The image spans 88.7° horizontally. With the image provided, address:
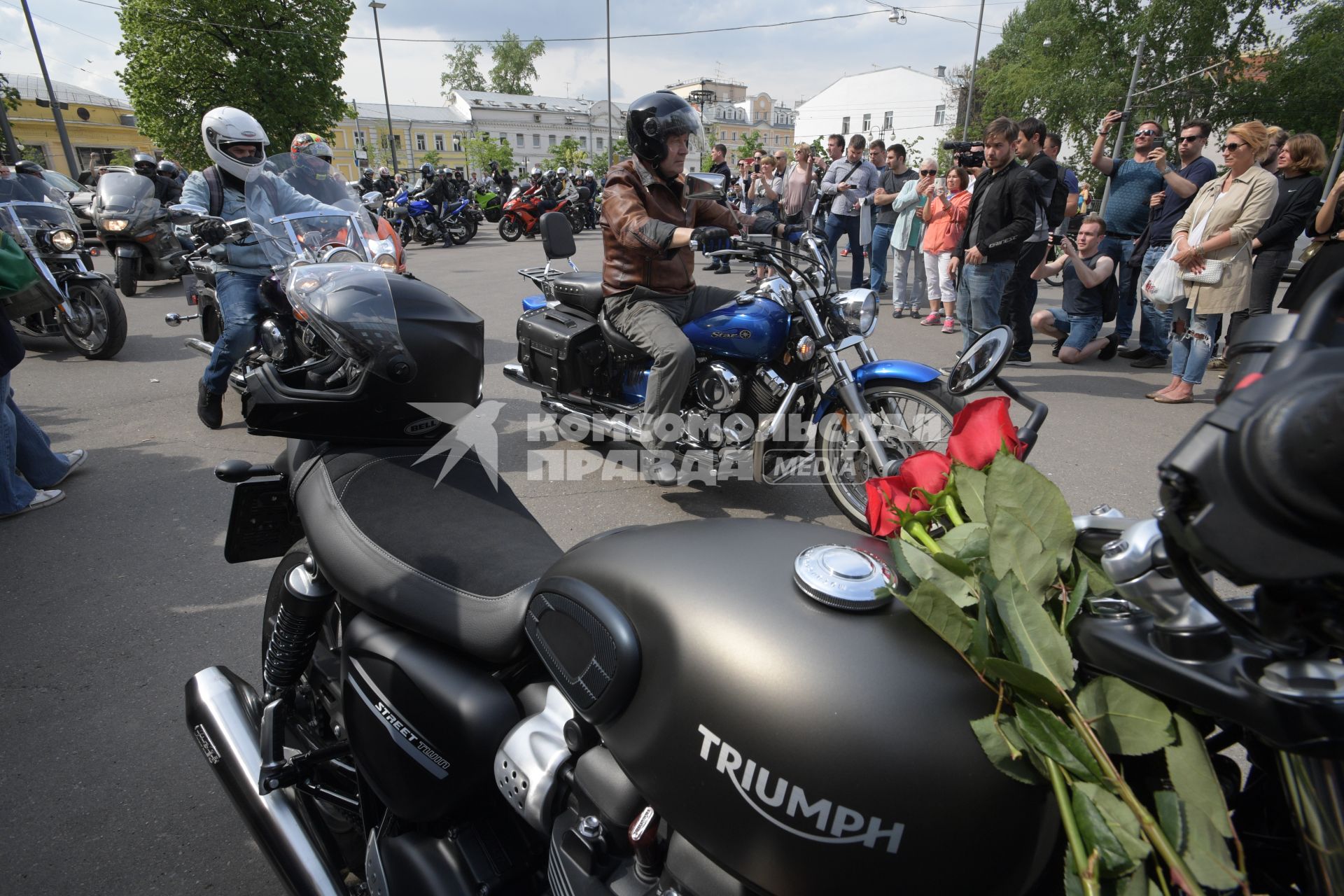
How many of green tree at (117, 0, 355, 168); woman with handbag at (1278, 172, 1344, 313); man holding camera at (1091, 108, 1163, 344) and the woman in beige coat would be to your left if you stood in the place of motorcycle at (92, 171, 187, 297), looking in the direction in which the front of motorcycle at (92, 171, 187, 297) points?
3

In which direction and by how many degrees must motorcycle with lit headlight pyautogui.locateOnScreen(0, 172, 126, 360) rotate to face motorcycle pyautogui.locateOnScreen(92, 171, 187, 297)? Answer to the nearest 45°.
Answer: approximately 135° to its left

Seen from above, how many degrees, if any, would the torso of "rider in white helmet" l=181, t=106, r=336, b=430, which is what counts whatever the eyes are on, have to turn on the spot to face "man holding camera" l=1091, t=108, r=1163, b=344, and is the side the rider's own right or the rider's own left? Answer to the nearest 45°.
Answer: approximately 45° to the rider's own left

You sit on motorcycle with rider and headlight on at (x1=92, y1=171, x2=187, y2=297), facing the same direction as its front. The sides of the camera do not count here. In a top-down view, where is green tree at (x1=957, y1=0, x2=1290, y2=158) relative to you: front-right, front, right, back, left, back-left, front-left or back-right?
back-left

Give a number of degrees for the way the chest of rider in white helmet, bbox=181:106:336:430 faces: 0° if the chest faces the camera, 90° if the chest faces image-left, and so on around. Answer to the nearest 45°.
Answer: approximately 315°

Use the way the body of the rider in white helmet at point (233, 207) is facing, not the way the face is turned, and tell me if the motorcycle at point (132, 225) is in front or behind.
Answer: behind

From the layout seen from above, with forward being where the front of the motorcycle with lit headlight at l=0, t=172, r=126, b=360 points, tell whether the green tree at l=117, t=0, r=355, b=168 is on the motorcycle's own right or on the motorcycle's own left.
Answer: on the motorcycle's own left

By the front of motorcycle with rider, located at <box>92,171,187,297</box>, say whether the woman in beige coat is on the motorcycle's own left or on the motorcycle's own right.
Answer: on the motorcycle's own left

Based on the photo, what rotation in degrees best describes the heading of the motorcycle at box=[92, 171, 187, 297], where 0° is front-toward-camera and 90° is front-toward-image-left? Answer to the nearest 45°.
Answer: approximately 45°

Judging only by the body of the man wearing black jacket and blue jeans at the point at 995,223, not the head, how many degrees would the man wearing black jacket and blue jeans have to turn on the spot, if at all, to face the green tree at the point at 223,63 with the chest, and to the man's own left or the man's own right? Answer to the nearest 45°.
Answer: approximately 90° to the man's own right
